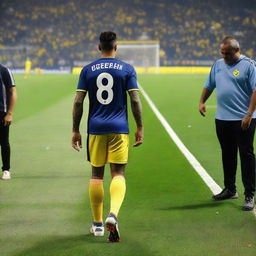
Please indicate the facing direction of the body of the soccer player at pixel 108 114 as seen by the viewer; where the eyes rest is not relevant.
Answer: away from the camera

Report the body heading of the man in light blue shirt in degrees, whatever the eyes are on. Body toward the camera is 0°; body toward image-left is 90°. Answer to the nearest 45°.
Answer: approximately 45°

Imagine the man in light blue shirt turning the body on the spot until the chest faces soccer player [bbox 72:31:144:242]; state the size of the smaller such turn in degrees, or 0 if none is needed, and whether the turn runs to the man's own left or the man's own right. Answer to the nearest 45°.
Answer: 0° — they already face them

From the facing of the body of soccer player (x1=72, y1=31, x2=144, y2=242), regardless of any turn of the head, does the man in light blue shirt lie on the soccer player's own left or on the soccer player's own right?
on the soccer player's own right

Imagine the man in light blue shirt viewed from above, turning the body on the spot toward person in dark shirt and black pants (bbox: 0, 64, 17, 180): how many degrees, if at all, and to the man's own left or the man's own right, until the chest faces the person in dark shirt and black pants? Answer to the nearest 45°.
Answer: approximately 45° to the man's own right

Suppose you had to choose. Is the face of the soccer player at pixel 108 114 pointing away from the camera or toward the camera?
away from the camera

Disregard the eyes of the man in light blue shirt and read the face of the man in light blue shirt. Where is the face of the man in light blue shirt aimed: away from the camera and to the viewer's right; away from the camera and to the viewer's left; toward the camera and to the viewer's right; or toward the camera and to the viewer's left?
toward the camera and to the viewer's left
